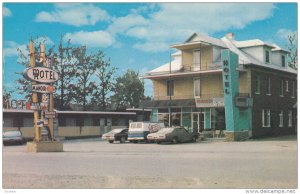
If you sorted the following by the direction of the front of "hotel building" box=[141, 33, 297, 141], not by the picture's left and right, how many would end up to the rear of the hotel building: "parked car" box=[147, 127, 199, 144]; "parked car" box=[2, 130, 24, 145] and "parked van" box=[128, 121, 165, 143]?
0

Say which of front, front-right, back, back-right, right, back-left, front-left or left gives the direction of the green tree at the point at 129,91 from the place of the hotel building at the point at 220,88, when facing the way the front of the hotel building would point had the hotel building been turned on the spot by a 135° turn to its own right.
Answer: front-left

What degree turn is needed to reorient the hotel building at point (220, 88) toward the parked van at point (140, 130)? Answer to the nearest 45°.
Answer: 0° — it already faces it

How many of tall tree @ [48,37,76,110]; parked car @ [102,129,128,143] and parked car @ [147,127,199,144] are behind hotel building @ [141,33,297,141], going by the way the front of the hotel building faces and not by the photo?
0

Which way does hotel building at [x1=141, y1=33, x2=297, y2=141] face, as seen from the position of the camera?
facing the viewer and to the left of the viewer

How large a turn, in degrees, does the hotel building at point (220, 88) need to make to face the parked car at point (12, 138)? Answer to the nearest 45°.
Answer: approximately 45° to its right

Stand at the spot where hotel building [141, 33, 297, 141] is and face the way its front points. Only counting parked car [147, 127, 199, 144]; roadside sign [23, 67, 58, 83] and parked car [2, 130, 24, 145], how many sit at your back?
0

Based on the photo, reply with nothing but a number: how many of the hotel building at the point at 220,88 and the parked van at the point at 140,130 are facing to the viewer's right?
0
